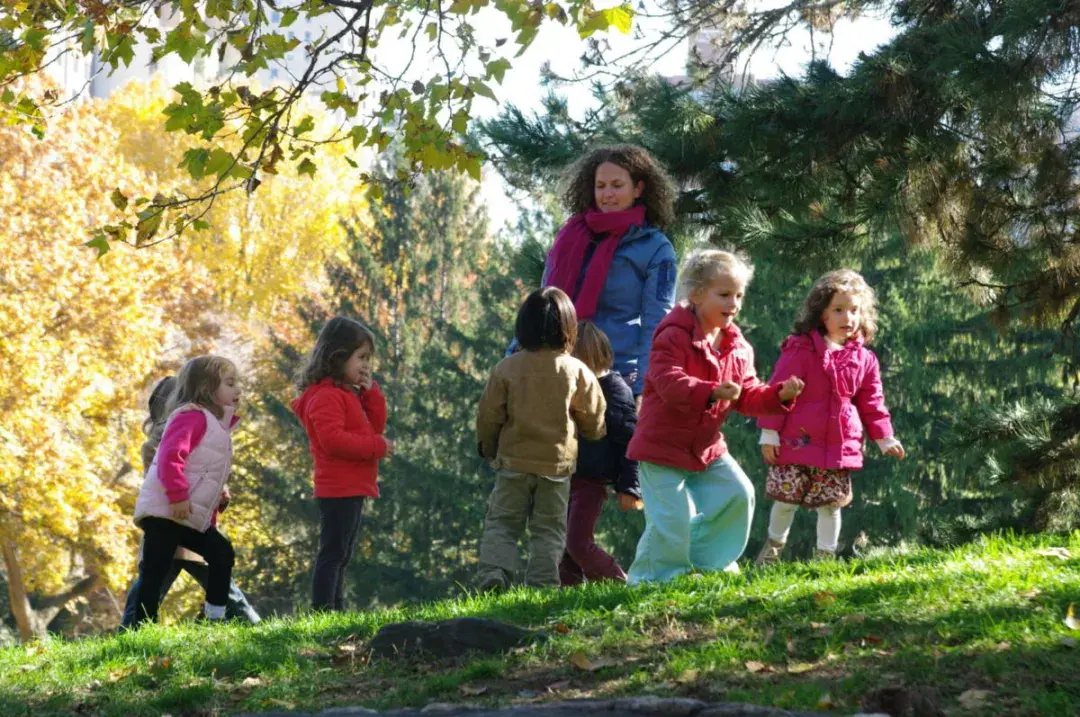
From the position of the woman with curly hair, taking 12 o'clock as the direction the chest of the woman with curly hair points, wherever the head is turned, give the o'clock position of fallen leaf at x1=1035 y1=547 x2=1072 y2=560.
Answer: The fallen leaf is roughly at 8 o'clock from the woman with curly hair.

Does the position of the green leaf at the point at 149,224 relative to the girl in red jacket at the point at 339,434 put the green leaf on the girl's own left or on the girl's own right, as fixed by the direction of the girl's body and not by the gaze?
on the girl's own right

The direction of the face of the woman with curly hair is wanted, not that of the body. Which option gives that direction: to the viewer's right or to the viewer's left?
to the viewer's left

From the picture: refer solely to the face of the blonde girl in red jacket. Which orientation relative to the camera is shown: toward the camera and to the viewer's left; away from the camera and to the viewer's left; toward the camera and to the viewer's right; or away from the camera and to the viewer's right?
toward the camera and to the viewer's right

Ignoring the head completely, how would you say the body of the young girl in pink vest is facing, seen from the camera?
to the viewer's right

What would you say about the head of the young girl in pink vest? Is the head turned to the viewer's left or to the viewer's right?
to the viewer's right

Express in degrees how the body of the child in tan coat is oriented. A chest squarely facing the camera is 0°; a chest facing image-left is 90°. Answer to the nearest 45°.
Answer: approximately 180°

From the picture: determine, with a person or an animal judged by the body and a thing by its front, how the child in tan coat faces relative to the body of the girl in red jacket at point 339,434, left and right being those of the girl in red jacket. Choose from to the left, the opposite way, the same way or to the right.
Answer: to the left

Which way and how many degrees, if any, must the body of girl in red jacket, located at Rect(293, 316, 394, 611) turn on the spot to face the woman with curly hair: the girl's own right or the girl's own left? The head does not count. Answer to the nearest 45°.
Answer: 0° — they already face them

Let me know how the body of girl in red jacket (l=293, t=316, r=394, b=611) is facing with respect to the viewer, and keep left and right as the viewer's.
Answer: facing to the right of the viewer

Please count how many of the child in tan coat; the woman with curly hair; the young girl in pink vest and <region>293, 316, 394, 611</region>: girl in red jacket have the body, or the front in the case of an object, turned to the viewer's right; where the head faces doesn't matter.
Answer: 2

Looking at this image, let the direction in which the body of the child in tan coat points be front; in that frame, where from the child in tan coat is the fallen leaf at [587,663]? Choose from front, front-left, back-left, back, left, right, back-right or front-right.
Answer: back

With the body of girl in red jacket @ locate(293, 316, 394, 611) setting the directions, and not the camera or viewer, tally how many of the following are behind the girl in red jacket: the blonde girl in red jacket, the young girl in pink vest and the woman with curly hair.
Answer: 1
